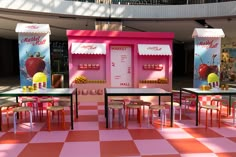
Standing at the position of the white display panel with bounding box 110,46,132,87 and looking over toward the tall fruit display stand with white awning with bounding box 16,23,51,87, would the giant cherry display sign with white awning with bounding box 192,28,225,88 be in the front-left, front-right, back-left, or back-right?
back-left

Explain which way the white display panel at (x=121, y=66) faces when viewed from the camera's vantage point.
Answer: facing the viewer

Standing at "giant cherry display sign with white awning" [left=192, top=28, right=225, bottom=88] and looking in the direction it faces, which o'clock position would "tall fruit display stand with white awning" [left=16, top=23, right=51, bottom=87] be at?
"tall fruit display stand with white awning" [left=16, top=23, right=51, bottom=87] is roughly at 2 o'clock from "giant cherry display sign with white awning" [left=192, top=28, right=225, bottom=88].

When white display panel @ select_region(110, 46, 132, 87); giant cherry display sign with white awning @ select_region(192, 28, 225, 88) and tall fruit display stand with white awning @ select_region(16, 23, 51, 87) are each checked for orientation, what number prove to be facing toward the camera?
3

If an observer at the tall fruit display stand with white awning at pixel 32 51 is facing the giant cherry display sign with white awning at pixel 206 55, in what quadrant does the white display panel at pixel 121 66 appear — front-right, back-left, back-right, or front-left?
front-left

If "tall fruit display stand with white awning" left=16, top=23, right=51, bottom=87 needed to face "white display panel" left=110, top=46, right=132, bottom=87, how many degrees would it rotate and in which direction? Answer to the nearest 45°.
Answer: approximately 90° to its left

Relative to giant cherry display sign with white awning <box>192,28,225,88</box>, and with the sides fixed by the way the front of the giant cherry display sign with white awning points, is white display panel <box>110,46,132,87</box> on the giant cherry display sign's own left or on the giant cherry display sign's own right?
on the giant cherry display sign's own right

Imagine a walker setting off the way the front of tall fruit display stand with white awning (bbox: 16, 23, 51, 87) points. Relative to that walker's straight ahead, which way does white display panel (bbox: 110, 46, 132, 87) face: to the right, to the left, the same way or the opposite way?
the same way

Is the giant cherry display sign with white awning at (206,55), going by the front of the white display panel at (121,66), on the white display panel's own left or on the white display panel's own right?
on the white display panel's own left

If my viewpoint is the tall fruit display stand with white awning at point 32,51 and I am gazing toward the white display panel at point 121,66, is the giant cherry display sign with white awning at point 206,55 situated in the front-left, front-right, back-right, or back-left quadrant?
front-right

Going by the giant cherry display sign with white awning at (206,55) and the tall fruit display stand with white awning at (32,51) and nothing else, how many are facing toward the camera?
2

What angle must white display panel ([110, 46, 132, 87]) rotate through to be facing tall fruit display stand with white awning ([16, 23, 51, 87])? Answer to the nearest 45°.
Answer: approximately 45° to its right

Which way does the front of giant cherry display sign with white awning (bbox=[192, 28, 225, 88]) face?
toward the camera
